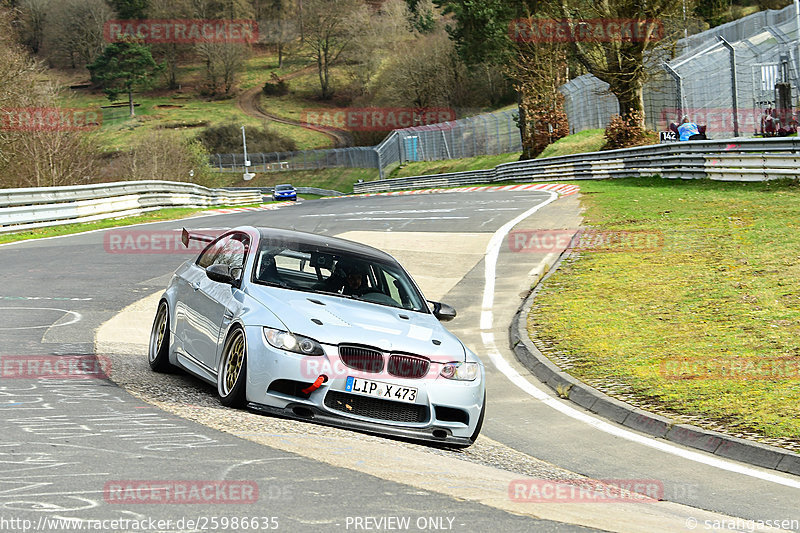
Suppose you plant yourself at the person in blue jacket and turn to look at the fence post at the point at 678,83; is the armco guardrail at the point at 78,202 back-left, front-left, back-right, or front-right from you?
back-left

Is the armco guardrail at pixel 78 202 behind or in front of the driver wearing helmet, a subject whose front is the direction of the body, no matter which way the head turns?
behind

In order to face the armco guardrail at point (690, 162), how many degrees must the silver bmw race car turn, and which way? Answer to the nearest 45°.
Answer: approximately 90° to its left

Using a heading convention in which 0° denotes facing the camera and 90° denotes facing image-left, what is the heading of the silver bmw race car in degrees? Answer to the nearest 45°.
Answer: approximately 315°

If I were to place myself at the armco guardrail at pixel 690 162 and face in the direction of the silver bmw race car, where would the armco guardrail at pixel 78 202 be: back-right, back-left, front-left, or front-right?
front-right

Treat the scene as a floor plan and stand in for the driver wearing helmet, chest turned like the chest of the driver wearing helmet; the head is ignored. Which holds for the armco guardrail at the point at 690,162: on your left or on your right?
on your left

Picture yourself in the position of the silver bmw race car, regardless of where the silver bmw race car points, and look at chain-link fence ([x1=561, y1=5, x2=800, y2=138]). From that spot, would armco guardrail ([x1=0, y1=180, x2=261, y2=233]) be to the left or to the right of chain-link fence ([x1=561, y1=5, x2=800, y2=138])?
left

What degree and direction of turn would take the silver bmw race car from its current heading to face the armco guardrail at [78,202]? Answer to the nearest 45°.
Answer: approximately 135° to its left
